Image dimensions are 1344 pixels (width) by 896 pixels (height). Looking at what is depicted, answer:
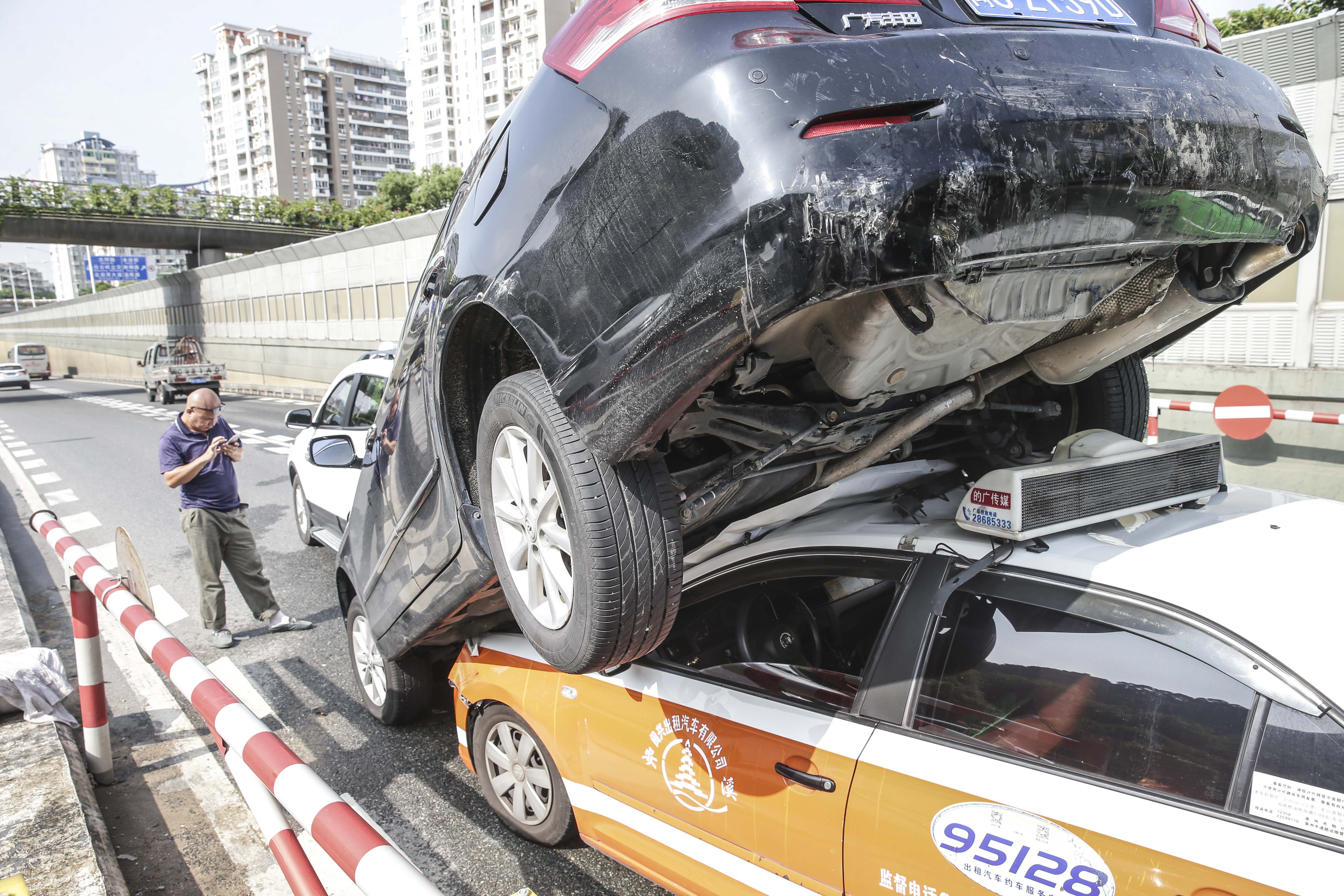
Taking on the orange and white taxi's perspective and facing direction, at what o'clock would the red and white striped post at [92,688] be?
The red and white striped post is roughly at 11 o'clock from the orange and white taxi.

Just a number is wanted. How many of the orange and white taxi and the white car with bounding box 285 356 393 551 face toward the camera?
0

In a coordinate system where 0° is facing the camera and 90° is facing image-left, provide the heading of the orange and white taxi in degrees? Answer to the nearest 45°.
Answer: approximately 135°

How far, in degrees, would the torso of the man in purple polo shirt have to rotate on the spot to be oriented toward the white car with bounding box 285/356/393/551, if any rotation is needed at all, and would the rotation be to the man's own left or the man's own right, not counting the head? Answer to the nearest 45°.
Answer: approximately 90° to the man's own left

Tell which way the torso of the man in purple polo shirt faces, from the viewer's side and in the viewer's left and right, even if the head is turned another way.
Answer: facing the viewer and to the right of the viewer

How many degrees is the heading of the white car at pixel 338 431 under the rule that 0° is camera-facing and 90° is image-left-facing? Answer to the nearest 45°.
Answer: approximately 135°

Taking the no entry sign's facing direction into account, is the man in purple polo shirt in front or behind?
in front

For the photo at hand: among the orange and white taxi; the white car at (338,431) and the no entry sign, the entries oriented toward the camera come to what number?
1

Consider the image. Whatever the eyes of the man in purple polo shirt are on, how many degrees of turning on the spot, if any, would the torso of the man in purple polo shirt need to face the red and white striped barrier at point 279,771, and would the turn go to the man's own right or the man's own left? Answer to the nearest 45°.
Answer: approximately 45° to the man's own right

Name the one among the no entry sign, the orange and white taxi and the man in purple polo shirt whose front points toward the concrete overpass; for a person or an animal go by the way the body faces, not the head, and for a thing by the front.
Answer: the orange and white taxi

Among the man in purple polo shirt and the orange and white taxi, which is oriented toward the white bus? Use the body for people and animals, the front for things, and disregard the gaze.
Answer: the orange and white taxi

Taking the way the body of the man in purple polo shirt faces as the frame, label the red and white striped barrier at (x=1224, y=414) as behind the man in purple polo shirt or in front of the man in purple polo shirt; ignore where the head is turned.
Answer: in front
